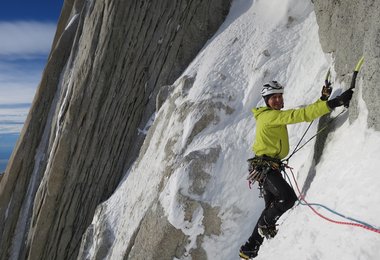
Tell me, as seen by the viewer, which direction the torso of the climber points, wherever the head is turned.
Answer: to the viewer's right
